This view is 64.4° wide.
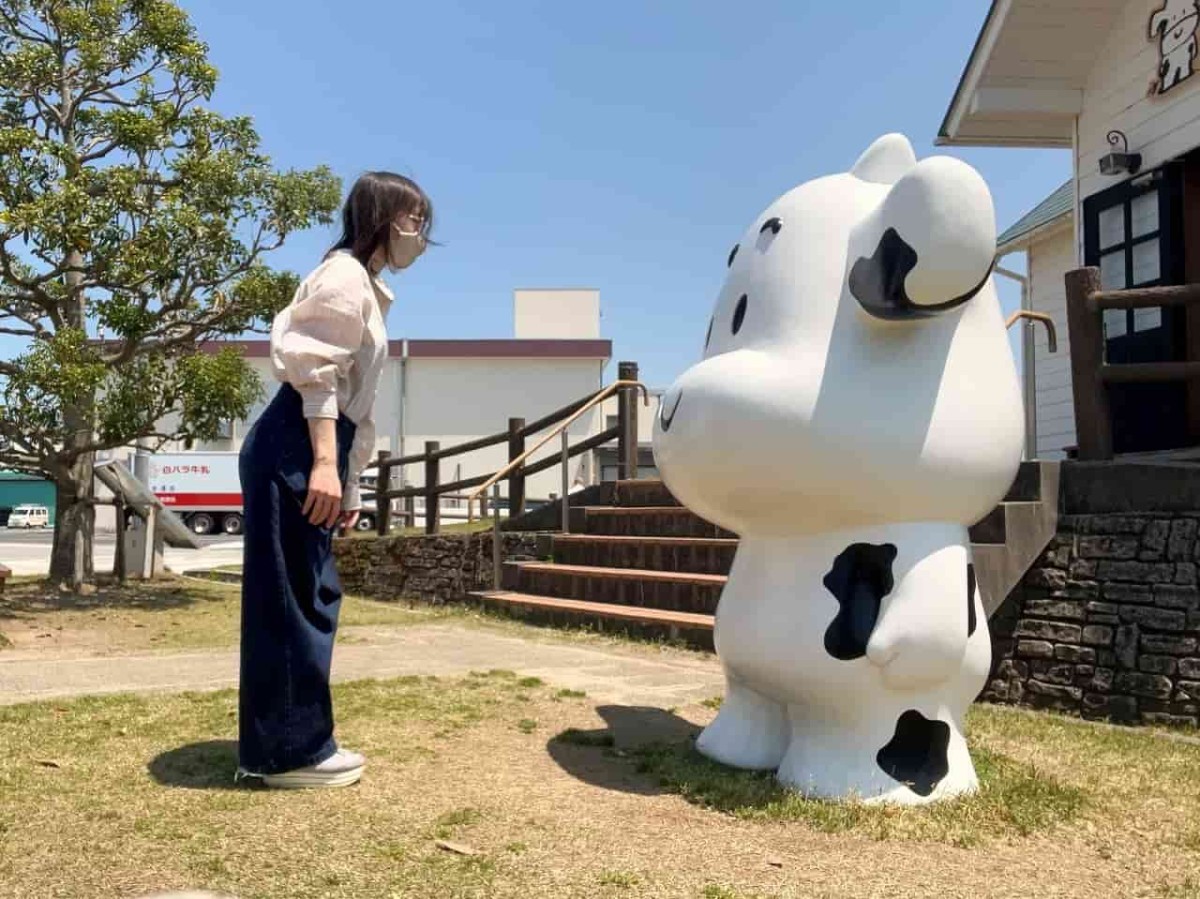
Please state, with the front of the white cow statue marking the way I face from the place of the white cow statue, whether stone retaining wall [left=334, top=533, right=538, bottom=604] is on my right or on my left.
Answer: on my right

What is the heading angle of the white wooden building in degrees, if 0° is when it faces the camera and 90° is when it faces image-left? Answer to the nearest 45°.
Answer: approximately 45°

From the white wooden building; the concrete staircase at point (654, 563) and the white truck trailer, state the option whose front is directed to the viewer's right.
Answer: the white truck trailer

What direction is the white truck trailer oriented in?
to the viewer's right

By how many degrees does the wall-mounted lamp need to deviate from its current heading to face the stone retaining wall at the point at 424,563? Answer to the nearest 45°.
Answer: approximately 45° to its right

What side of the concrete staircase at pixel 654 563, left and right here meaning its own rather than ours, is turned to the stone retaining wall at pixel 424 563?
right

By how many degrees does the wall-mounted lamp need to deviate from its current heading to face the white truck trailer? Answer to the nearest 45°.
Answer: approximately 90° to its right

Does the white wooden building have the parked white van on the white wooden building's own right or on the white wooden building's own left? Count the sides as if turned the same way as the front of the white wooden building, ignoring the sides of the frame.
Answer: on the white wooden building's own right

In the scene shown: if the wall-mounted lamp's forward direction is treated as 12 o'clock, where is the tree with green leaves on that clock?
The tree with green leaves is roughly at 1 o'clock from the wall-mounted lamp.

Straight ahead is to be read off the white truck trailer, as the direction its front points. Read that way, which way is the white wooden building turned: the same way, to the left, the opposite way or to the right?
the opposite way
